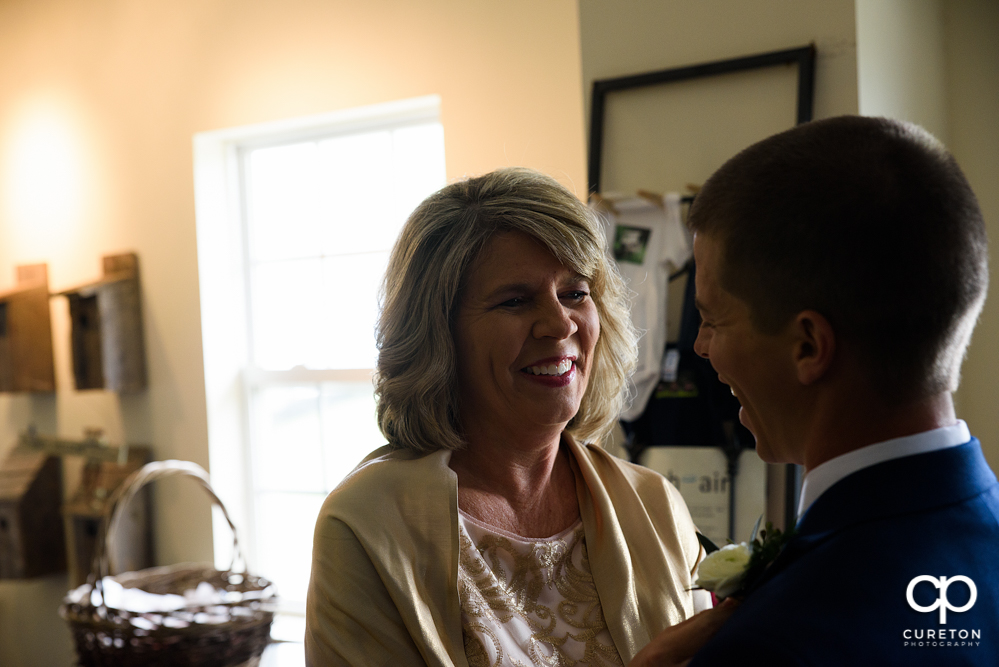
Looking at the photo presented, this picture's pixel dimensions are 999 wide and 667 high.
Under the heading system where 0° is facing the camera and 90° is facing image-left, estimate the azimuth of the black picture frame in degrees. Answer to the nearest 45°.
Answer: approximately 45°

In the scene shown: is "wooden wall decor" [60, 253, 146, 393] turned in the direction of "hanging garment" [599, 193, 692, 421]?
no

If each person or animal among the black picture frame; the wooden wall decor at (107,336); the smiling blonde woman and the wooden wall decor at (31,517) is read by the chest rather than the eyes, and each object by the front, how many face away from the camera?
0

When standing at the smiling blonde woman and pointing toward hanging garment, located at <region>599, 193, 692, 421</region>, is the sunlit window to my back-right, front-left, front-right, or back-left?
front-left

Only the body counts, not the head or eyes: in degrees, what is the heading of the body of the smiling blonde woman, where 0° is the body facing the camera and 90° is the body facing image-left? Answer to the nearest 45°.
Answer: approximately 315°

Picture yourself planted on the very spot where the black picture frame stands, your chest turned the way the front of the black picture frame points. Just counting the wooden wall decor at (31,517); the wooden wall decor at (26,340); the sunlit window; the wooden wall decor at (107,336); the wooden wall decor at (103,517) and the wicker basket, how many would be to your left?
0

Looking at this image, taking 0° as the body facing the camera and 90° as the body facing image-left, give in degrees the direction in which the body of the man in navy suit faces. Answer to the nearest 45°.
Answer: approximately 135°

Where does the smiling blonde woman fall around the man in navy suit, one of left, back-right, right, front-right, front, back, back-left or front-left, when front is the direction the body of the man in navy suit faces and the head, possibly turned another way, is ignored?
front

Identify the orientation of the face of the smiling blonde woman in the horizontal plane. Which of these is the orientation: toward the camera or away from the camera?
toward the camera

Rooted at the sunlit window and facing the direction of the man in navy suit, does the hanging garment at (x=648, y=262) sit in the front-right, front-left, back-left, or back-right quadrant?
front-left

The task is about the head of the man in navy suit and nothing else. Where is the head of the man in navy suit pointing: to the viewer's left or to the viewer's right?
to the viewer's left
